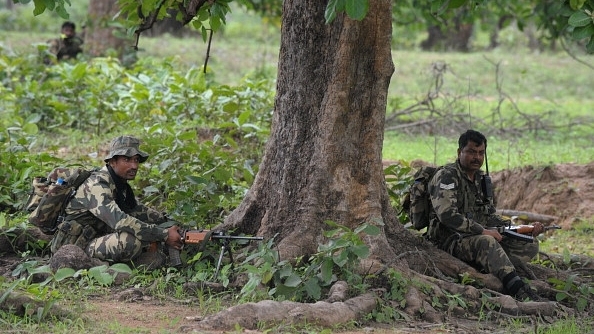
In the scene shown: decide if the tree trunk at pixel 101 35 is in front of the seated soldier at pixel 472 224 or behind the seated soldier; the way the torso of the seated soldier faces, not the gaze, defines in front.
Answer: behind

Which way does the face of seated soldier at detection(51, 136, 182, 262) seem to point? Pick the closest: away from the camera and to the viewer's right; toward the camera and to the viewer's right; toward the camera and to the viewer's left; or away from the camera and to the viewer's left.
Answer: toward the camera and to the viewer's right

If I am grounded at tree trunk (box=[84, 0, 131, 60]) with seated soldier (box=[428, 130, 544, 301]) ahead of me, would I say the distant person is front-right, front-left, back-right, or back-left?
back-right

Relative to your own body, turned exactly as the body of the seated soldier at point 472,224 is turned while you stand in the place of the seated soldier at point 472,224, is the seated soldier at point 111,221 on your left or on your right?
on your right

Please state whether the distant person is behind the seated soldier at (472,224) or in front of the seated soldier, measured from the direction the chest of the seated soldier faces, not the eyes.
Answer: behind

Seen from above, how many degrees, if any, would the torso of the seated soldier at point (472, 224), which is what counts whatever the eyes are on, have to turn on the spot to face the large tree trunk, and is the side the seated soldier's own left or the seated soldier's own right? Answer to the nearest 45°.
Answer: approximately 90° to the seated soldier's own right
